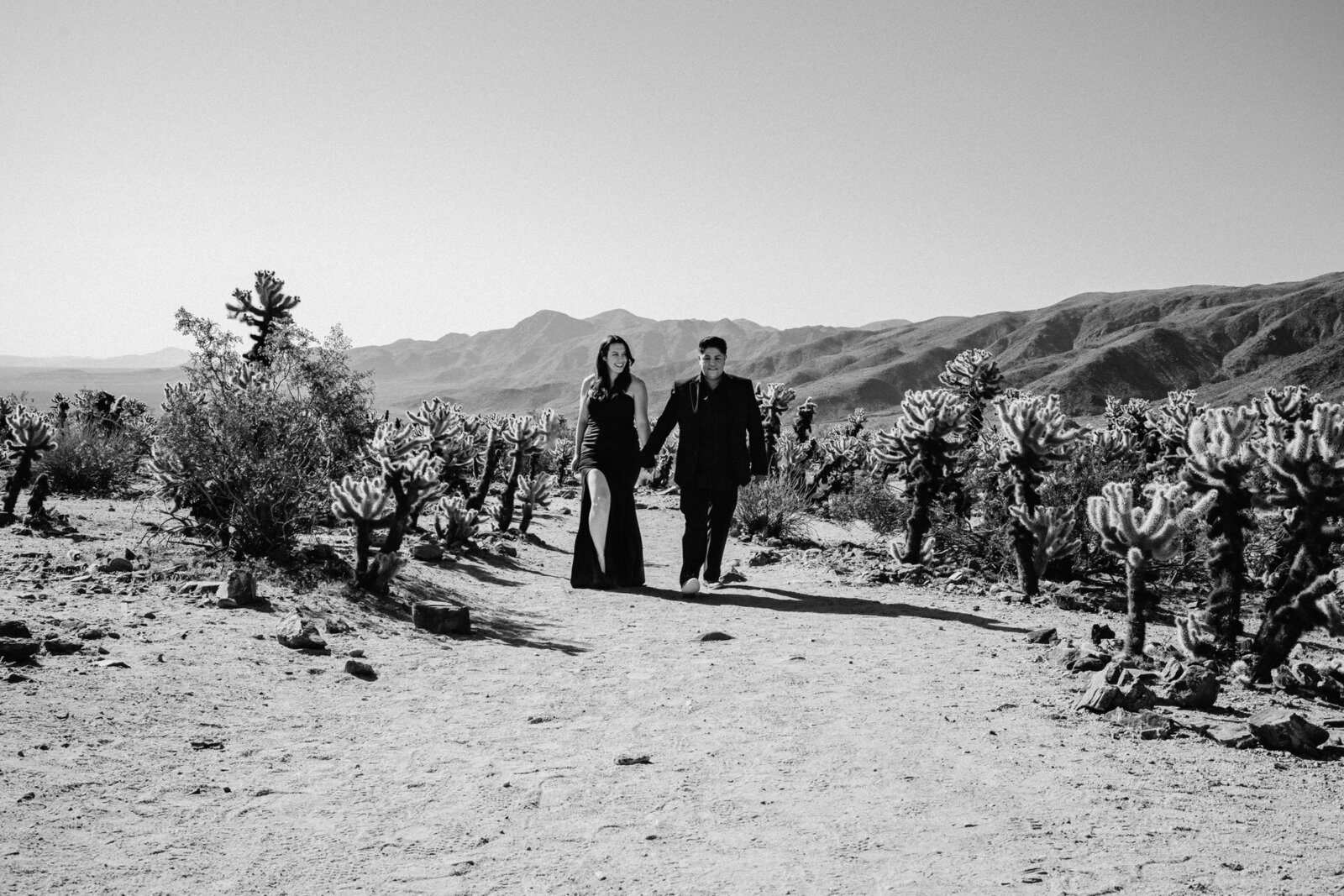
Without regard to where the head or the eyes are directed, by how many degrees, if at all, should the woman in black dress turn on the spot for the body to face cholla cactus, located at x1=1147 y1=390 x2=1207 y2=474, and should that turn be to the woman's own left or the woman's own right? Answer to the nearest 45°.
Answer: approximately 135° to the woman's own left

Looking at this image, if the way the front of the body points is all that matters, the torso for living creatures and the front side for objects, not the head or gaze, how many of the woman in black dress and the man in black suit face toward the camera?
2

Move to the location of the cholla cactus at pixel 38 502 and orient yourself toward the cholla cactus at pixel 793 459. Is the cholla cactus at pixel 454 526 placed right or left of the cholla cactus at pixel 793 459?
right

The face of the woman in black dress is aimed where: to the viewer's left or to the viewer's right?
to the viewer's right

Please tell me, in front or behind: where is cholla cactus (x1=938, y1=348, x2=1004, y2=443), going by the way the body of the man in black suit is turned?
behind

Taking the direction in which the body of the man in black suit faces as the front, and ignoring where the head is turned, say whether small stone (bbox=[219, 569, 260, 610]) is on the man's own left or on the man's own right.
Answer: on the man's own right

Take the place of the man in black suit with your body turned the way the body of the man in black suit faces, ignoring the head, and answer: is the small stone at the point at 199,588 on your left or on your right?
on your right

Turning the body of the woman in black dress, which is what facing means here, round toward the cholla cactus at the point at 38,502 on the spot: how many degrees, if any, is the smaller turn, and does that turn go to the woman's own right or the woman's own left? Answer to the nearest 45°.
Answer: approximately 90° to the woman's own right

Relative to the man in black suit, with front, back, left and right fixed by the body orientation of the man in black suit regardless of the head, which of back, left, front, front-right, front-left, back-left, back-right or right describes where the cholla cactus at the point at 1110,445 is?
back-left

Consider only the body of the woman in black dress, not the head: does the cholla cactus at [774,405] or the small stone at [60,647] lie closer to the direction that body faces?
the small stone

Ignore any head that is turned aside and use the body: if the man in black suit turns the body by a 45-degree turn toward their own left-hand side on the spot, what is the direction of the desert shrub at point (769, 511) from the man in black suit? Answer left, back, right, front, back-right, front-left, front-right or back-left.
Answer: back-left

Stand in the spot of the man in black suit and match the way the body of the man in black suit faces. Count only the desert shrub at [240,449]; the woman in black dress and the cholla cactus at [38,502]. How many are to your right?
3

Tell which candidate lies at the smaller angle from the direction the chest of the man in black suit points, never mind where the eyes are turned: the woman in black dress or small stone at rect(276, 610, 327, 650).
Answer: the small stone

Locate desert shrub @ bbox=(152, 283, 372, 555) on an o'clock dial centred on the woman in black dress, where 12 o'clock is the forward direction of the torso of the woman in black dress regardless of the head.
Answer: The desert shrub is roughly at 3 o'clock from the woman in black dress.

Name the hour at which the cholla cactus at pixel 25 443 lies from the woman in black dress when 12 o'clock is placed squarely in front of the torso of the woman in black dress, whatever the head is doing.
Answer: The cholla cactus is roughly at 4 o'clock from the woman in black dress.

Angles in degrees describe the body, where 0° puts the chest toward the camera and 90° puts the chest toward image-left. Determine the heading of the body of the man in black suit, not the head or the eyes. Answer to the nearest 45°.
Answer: approximately 0°
